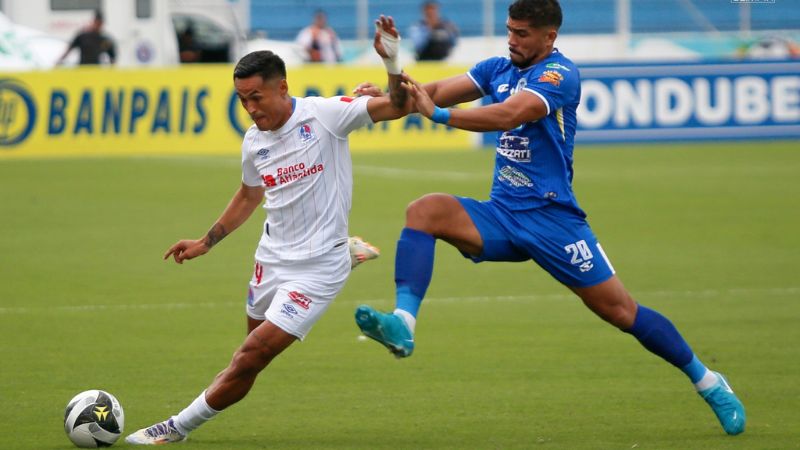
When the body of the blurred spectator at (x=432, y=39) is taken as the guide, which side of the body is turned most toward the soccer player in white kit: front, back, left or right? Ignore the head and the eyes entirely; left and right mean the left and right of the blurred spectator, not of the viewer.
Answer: front

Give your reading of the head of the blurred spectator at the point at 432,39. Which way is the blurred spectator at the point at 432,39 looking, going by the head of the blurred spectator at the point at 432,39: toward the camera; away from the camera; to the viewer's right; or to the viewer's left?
toward the camera

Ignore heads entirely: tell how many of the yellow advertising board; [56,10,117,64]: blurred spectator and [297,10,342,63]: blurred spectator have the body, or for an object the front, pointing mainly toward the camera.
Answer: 3

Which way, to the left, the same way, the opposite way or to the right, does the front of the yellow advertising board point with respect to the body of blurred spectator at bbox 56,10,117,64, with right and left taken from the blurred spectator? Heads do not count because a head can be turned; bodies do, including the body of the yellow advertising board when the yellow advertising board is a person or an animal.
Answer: the same way

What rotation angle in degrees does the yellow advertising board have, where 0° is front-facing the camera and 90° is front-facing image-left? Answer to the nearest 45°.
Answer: approximately 0°

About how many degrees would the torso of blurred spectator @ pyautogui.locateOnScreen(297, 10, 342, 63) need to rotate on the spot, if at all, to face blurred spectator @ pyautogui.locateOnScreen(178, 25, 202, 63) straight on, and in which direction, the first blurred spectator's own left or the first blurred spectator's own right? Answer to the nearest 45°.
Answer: approximately 135° to the first blurred spectator's own right

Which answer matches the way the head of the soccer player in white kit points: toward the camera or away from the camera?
toward the camera

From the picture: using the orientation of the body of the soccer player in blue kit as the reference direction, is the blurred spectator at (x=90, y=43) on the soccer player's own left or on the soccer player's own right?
on the soccer player's own right

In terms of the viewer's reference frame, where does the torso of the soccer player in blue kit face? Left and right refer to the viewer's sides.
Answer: facing the viewer and to the left of the viewer

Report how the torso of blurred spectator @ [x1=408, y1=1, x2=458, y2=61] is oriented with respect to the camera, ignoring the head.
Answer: toward the camera

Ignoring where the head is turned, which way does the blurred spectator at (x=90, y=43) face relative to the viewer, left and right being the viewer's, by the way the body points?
facing the viewer

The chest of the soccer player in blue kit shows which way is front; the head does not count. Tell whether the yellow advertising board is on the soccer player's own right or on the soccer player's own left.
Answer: on the soccer player's own right

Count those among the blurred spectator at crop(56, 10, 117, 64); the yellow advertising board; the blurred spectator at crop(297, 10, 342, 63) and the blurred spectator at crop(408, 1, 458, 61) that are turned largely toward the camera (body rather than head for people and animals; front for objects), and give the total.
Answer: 4

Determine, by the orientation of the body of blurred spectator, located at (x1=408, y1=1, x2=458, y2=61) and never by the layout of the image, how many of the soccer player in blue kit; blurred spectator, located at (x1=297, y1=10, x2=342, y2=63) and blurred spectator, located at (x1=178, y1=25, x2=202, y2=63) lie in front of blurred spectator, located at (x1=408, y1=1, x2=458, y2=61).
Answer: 1

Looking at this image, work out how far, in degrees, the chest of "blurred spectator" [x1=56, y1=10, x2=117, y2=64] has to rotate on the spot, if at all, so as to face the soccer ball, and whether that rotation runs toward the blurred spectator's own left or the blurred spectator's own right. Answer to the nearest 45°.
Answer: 0° — they already face it
